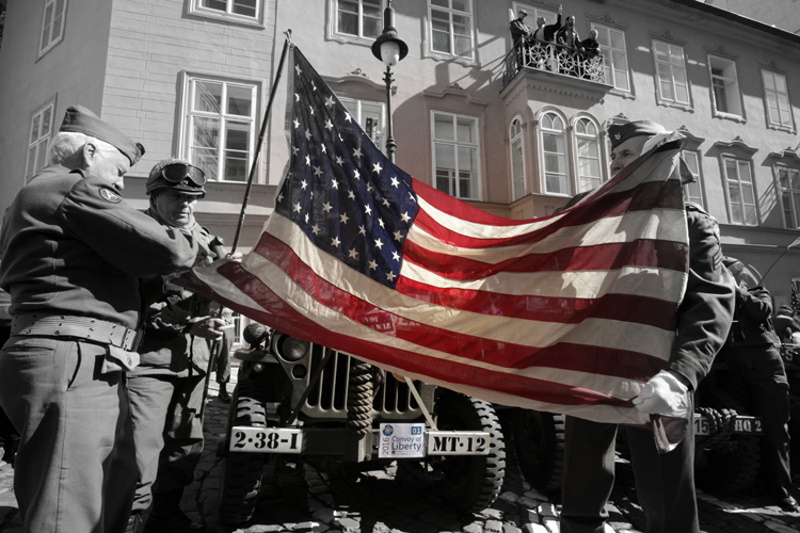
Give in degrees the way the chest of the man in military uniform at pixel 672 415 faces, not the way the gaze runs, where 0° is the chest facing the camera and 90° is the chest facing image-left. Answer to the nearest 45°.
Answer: approximately 45°

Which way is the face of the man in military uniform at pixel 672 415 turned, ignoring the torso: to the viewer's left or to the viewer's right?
to the viewer's left

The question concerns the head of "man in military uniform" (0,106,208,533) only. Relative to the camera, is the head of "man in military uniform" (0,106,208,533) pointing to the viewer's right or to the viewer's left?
to the viewer's right

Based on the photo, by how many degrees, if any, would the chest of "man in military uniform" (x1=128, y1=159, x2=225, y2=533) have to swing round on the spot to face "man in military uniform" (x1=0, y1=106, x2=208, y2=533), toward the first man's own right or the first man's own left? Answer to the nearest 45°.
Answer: approximately 45° to the first man's own right

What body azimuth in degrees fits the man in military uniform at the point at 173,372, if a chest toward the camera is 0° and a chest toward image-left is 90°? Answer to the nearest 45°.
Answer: approximately 315°

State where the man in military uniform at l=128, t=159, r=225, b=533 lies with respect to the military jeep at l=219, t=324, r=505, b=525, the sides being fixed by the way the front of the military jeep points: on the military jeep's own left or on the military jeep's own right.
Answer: on the military jeep's own right

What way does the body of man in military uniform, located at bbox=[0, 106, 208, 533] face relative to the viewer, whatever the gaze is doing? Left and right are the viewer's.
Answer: facing to the right of the viewer

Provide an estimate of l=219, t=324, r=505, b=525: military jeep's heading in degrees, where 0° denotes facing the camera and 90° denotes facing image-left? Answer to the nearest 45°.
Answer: approximately 0°

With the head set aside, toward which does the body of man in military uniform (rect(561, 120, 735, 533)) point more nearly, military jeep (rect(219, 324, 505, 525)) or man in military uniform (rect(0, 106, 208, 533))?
the man in military uniform
